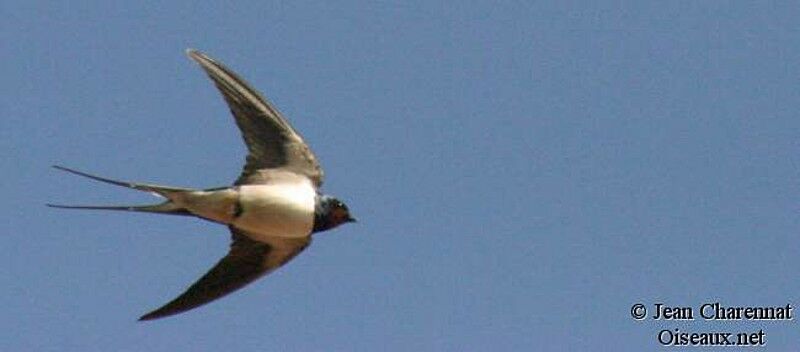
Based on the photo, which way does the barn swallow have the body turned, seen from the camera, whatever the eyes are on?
to the viewer's right
